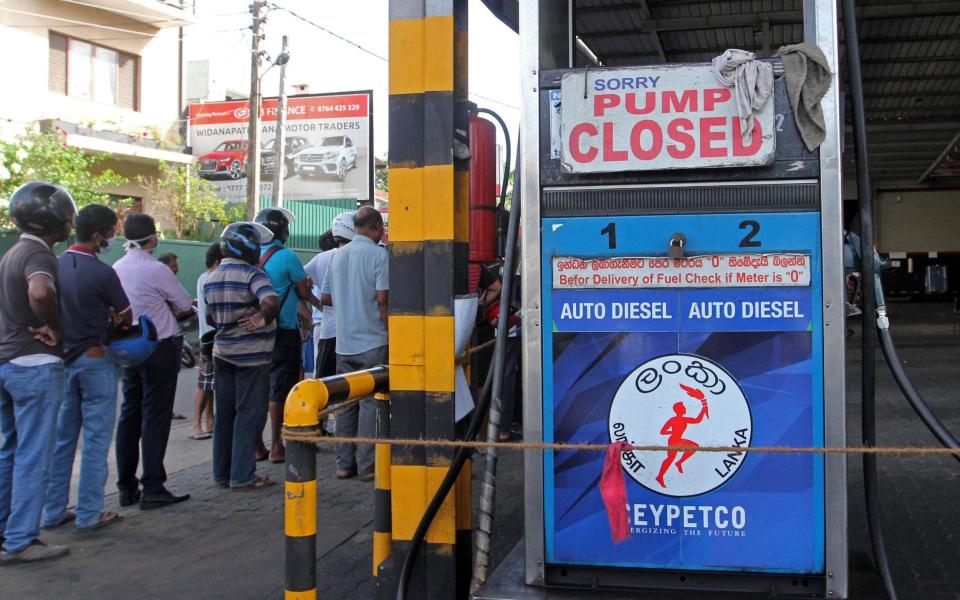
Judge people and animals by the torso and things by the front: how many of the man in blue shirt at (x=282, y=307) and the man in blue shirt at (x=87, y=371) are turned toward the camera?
0

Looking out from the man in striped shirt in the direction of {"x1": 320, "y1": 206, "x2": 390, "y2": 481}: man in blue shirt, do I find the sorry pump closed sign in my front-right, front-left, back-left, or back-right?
front-right

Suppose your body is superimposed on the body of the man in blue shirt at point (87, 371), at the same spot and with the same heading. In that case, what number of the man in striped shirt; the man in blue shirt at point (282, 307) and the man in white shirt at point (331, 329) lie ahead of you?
3

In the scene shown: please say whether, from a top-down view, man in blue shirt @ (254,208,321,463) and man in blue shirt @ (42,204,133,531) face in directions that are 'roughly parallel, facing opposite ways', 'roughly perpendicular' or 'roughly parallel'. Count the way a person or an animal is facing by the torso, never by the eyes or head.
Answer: roughly parallel

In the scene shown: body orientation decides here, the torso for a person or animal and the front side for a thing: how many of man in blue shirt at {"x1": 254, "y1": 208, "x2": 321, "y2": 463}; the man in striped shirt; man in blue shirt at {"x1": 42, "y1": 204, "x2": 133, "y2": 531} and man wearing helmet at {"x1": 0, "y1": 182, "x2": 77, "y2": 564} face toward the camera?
0

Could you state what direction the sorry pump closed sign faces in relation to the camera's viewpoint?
facing the viewer

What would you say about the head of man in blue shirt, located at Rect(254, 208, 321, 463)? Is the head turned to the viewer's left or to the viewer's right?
to the viewer's right

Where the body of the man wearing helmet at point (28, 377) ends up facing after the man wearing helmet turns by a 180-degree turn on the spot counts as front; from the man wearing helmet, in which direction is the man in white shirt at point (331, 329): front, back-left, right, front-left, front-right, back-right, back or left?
back

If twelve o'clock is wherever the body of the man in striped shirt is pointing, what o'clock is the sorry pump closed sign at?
The sorry pump closed sign is roughly at 4 o'clock from the man in striped shirt.

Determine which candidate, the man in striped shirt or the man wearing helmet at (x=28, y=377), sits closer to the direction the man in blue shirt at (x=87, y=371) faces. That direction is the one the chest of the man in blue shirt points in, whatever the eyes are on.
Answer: the man in striped shirt

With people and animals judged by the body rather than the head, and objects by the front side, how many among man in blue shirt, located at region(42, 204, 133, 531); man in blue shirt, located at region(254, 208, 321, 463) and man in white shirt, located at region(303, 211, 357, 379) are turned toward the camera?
0

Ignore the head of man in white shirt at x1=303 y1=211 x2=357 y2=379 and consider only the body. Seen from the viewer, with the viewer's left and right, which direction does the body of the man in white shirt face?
facing away from the viewer and to the right of the viewer

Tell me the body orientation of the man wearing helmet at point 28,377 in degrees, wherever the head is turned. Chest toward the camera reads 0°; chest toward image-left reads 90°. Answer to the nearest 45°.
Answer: approximately 225°

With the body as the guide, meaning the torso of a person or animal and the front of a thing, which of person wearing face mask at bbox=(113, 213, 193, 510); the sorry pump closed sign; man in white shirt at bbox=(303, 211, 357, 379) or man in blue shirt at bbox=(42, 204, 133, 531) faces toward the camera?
the sorry pump closed sign

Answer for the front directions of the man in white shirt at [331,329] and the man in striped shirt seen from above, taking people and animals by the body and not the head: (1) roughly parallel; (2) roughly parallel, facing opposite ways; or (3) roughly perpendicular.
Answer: roughly parallel

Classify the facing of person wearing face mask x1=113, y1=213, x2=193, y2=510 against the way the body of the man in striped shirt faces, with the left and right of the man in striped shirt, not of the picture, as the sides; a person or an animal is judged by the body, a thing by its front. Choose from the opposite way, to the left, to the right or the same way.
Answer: the same way

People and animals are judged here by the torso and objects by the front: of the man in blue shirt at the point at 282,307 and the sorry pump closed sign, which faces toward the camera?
the sorry pump closed sign

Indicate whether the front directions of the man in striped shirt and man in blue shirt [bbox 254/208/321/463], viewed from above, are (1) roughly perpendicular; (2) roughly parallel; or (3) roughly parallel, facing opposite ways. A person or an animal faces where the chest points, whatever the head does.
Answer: roughly parallel

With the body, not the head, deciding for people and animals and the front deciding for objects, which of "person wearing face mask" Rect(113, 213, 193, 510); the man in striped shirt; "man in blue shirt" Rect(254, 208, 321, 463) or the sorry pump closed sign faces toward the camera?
the sorry pump closed sign

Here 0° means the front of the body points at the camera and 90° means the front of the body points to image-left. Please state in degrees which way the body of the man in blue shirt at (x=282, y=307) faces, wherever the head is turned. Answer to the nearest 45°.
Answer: approximately 225°

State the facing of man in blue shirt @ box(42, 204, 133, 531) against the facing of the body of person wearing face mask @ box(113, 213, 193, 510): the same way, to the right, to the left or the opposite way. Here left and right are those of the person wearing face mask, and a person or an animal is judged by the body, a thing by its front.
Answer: the same way
